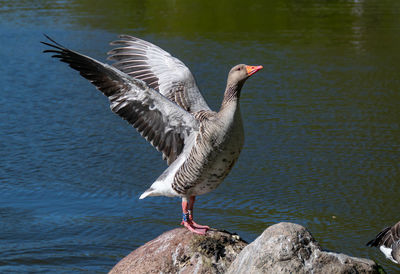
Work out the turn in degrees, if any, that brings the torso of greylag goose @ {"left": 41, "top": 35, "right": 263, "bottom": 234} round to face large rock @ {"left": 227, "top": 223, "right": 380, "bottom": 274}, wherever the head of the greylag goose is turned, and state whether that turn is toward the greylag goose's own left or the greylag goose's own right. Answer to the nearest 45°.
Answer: approximately 45° to the greylag goose's own right

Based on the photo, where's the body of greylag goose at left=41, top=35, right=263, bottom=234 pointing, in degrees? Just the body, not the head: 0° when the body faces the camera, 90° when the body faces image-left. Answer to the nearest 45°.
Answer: approximately 270°
